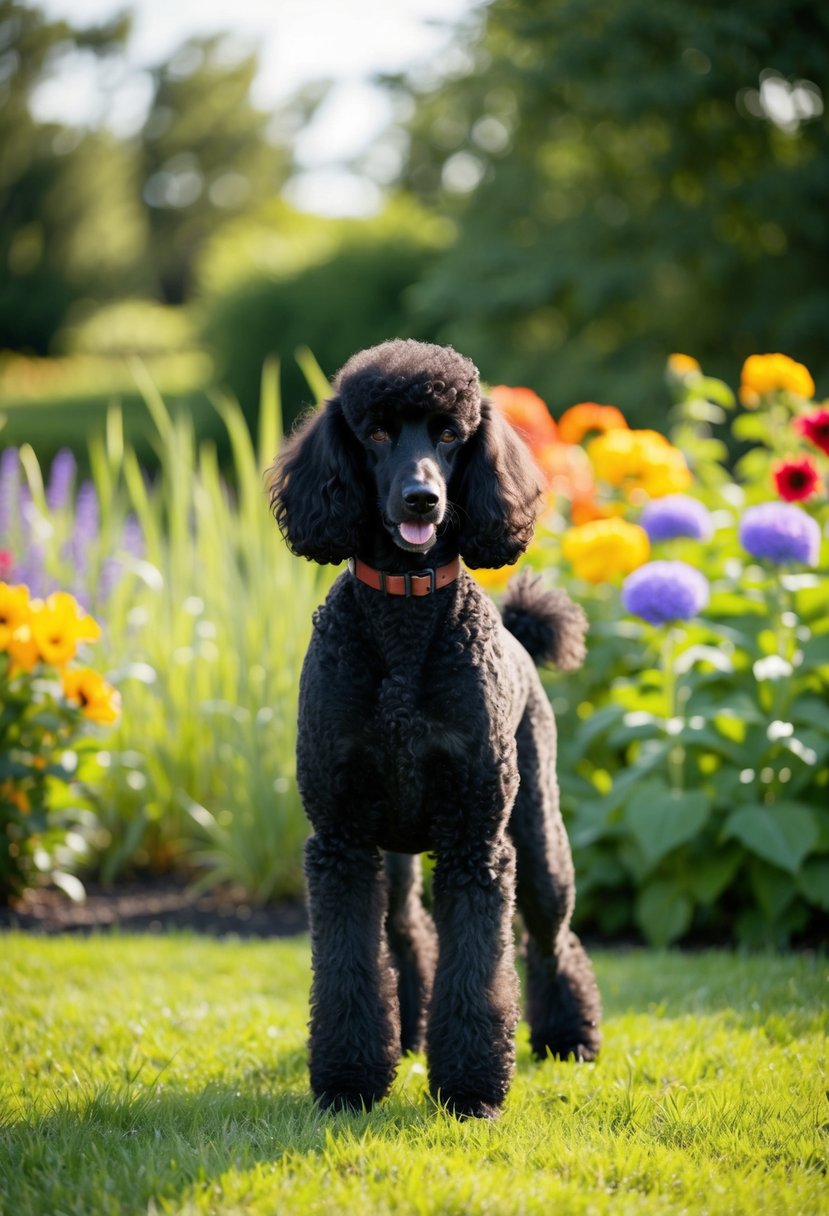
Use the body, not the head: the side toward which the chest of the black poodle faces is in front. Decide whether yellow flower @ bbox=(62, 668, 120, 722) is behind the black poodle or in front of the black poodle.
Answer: behind

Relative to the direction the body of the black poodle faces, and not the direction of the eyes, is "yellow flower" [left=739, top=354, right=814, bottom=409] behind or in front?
behind

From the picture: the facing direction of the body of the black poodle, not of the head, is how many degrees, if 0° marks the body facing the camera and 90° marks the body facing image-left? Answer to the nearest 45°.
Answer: approximately 0°

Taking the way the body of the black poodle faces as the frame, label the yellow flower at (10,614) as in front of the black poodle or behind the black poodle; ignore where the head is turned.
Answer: behind

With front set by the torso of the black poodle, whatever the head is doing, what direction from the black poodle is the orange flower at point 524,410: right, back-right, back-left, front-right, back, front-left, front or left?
back

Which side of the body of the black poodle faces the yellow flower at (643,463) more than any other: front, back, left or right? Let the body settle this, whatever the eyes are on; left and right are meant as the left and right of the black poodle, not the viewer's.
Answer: back

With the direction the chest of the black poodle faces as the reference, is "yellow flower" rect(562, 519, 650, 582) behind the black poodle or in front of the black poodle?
behind
